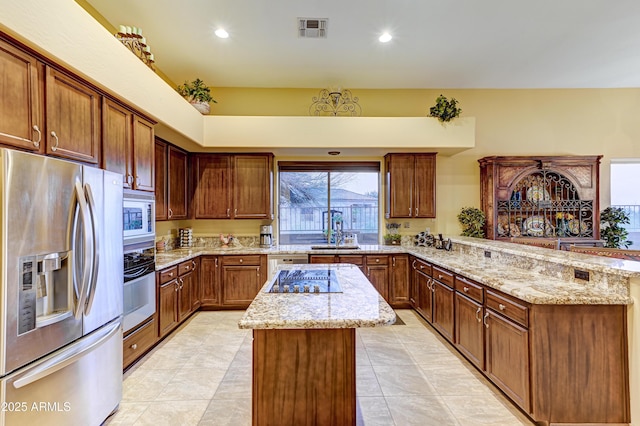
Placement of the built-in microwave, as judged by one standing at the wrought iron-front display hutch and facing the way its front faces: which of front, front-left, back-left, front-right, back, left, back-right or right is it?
front-right

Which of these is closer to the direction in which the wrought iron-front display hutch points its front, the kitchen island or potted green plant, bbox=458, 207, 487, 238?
the kitchen island

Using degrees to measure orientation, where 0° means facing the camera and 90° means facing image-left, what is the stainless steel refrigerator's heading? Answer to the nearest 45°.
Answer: approximately 315°

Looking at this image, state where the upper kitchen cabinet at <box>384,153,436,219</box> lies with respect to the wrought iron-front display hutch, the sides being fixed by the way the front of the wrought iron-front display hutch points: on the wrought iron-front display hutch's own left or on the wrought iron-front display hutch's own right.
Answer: on the wrought iron-front display hutch's own right

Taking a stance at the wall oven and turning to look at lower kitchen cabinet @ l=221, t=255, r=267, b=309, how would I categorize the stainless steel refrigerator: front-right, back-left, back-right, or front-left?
back-right

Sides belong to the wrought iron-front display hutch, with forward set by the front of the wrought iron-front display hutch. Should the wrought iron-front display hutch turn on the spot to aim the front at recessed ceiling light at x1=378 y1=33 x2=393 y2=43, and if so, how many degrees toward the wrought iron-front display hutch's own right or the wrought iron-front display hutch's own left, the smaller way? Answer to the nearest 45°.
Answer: approximately 45° to the wrought iron-front display hutch's own right

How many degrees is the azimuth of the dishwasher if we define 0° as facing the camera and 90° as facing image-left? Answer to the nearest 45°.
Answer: approximately 0°
